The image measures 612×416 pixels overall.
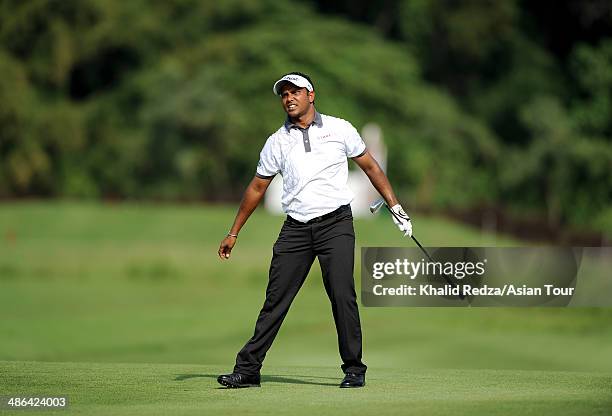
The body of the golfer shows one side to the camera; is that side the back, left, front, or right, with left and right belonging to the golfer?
front
